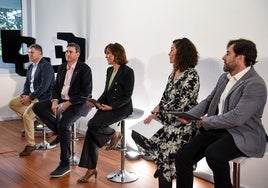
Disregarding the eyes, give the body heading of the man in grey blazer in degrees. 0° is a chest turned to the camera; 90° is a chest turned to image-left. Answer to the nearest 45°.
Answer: approximately 45°

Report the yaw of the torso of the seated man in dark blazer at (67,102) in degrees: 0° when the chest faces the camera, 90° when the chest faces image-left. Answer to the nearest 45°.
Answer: approximately 45°

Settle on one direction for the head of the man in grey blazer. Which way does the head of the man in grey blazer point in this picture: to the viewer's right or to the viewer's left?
to the viewer's left

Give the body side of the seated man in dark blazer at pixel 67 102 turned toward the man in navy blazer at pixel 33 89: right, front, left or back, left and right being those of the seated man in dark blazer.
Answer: right

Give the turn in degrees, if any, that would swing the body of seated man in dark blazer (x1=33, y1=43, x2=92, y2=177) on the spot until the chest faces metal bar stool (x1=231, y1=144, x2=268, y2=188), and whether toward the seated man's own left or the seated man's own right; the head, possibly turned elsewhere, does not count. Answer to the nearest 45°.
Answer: approximately 90° to the seated man's own left

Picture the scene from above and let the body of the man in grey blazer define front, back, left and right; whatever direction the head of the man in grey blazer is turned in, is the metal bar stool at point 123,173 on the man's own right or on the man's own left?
on the man's own right

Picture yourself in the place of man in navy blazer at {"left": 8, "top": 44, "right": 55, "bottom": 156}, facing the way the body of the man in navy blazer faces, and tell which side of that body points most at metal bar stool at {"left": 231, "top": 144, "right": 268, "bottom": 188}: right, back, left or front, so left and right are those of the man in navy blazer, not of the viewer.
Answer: left

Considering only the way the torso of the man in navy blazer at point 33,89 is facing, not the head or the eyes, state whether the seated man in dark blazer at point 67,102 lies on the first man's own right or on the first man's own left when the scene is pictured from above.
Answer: on the first man's own left
